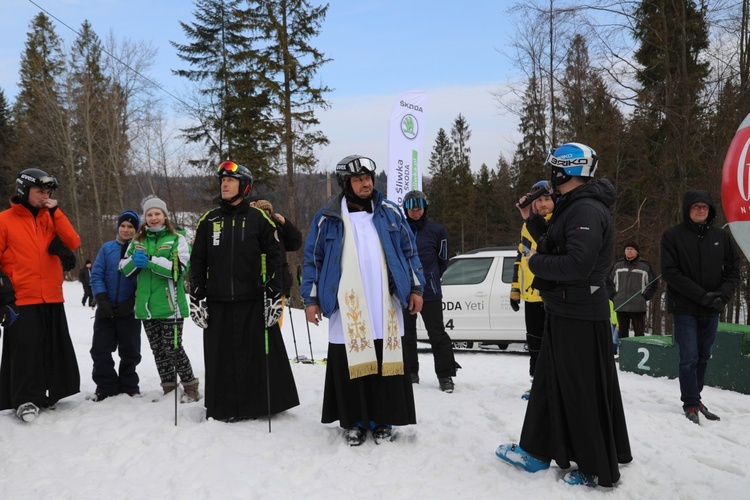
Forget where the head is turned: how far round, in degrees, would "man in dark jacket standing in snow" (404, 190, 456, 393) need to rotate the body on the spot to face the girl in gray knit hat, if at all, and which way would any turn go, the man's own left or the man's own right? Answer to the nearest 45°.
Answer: approximately 45° to the man's own right

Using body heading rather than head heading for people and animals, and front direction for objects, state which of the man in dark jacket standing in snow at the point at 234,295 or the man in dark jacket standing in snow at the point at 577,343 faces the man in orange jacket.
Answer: the man in dark jacket standing in snow at the point at 577,343

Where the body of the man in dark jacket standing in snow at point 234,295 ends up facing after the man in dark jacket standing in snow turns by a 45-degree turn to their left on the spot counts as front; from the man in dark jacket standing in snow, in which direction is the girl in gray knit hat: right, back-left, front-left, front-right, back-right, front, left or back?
back

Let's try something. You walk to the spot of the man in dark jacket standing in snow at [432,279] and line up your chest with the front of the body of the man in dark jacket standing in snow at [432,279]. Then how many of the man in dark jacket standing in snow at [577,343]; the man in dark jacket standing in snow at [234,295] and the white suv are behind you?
1

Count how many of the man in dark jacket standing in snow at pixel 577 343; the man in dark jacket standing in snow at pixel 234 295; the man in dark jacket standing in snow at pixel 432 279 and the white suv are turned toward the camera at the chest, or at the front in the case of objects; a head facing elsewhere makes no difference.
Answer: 2

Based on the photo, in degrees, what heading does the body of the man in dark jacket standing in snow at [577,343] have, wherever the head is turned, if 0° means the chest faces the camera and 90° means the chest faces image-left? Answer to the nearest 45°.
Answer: approximately 90°
